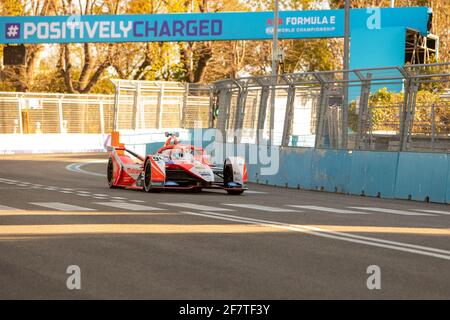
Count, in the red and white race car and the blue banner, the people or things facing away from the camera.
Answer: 0

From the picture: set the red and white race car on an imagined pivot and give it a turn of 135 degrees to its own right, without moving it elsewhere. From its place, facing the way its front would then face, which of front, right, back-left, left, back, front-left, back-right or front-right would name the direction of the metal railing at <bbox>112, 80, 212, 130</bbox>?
right

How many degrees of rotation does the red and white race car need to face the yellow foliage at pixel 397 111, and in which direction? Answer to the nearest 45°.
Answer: approximately 45° to its left

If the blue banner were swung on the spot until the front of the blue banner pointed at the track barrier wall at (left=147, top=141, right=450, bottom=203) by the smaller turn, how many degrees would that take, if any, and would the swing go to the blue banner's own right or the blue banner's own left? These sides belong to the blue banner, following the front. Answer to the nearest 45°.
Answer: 0° — it already faces it

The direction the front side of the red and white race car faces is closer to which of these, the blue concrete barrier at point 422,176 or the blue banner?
the blue concrete barrier

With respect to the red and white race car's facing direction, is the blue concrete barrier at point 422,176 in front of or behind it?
in front

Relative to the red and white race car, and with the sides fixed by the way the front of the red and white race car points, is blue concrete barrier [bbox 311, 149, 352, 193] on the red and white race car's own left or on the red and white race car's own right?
on the red and white race car's own left

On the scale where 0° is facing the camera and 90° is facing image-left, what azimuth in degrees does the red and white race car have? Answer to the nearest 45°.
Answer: approximately 315°

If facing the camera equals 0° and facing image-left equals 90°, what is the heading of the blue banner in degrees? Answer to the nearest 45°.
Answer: approximately 0°

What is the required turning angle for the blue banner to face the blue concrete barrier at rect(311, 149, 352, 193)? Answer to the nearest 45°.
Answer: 0° — it already faces it

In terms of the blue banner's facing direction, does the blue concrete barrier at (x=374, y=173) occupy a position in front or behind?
in front
